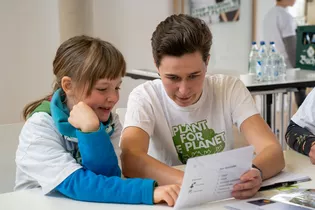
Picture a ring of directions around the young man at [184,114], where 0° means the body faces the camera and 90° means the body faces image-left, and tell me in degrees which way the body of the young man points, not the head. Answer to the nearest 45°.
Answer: approximately 0°

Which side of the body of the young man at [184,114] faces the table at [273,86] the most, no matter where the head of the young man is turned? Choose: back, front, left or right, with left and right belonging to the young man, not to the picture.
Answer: back

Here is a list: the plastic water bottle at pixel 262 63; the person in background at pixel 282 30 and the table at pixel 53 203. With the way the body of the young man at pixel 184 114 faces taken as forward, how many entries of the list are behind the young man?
2

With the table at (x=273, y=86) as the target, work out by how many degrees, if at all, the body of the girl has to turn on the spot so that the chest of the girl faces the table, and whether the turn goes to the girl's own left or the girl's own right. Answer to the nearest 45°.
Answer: approximately 90° to the girl's own left

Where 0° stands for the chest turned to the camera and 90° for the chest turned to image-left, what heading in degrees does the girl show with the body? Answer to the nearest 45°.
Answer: approximately 315°

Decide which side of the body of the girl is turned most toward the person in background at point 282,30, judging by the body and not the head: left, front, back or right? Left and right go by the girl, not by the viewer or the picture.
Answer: left

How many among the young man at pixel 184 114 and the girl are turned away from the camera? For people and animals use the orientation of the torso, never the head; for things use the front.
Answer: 0

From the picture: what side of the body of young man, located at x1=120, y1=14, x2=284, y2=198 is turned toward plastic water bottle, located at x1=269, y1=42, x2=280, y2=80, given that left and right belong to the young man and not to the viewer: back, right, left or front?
back

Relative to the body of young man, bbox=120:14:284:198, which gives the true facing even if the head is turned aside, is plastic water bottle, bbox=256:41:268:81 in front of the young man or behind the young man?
behind
